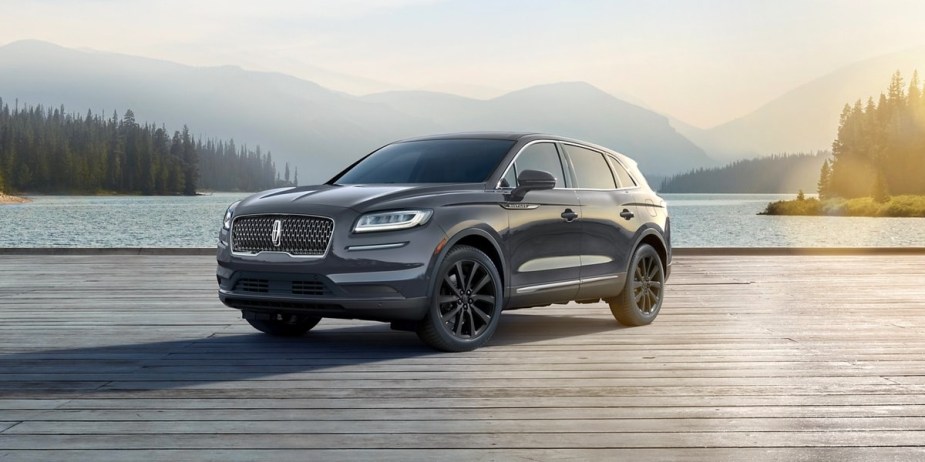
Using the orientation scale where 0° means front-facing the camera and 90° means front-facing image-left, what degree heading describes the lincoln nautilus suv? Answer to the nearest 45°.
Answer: approximately 45°
